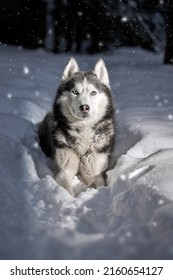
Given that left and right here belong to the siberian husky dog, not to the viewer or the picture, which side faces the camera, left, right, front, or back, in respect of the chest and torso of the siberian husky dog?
front
